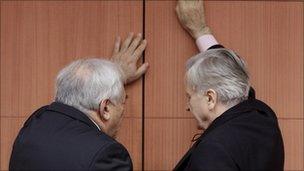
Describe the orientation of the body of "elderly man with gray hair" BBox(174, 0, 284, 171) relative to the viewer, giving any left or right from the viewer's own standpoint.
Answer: facing away from the viewer and to the left of the viewer

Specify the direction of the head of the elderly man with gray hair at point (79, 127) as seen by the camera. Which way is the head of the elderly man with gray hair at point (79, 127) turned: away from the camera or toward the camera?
away from the camera

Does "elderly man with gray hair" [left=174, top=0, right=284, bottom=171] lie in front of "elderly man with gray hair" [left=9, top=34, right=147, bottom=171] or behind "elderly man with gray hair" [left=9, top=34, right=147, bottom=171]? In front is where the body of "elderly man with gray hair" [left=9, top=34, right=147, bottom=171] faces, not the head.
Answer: in front

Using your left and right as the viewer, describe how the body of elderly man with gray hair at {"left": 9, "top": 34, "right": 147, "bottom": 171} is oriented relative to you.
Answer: facing away from the viewer and to the right of the viewer

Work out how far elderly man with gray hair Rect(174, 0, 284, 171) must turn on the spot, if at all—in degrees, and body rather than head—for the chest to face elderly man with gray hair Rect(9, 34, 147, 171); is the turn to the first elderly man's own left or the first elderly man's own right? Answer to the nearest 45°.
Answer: approximately 45° to the first elderly man's own left

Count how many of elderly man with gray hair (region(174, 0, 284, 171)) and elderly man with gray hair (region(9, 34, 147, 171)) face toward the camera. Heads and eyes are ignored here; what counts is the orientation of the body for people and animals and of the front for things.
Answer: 0
